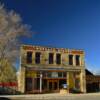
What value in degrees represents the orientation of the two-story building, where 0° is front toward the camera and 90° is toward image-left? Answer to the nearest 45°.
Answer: approximately 0°
